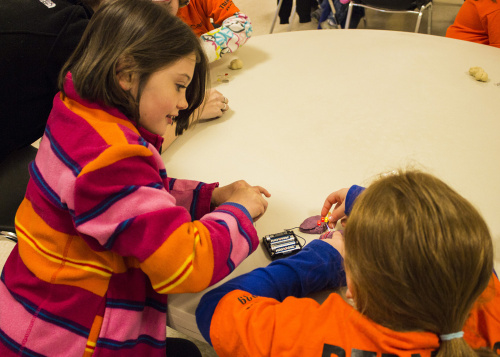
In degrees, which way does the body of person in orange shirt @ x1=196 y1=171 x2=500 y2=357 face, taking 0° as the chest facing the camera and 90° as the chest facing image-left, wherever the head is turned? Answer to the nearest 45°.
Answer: approximately 135°

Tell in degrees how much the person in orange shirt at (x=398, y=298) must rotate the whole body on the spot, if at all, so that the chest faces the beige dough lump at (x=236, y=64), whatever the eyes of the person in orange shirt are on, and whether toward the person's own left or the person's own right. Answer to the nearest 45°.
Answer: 0° — they already face it

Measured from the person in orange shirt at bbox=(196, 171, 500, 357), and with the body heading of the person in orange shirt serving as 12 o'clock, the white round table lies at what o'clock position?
The white round table is roughly at 1 o'clock from the person in orange shirt.

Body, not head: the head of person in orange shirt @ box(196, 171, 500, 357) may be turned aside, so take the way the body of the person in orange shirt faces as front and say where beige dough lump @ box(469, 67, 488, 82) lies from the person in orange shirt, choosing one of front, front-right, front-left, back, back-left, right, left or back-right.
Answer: front-right

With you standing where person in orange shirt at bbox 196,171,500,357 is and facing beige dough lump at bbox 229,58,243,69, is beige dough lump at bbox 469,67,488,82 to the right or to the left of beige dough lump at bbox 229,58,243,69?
right
